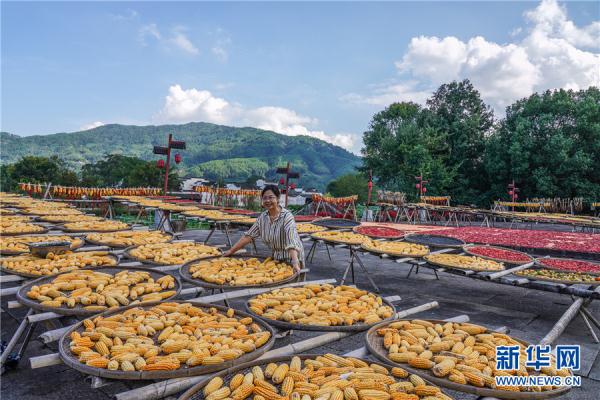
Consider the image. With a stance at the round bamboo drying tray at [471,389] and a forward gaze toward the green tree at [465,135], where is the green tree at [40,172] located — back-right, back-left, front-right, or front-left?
front-left

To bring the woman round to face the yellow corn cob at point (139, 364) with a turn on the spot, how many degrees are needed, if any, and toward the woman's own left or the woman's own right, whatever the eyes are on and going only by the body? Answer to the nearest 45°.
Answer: approximately 45° to the woman's own left

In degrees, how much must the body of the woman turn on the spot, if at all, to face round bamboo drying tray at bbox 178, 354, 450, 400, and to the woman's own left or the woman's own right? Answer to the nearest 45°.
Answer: approximately 45° to the woman's own left

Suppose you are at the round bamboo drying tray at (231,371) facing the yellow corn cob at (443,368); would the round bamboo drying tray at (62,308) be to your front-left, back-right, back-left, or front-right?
back-left

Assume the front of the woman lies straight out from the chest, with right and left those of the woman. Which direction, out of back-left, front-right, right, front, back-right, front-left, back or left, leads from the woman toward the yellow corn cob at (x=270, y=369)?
front-left

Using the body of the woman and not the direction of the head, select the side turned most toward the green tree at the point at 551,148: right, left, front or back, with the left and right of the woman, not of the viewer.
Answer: back

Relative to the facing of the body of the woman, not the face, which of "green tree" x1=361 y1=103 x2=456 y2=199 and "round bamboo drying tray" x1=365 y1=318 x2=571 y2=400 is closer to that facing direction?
the round bamboo drying tray

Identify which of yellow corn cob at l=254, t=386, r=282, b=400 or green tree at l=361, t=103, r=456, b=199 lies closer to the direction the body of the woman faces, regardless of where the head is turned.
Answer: the yellow corn cob

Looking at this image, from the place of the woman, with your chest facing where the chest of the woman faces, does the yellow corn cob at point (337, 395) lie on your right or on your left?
on your left

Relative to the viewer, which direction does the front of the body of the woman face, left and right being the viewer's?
facing the viewer and to the left of the viewer

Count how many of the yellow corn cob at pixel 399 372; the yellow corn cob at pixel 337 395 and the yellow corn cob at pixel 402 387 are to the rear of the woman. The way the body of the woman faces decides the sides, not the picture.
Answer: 0

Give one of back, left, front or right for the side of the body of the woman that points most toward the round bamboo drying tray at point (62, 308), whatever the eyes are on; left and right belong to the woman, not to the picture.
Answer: front

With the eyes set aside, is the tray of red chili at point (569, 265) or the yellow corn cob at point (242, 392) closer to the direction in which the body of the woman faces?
the yellow corn cob

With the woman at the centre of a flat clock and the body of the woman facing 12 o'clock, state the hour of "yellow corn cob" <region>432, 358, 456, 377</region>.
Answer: The yellow corn cob is roughly at 10 o'clock from the woman.

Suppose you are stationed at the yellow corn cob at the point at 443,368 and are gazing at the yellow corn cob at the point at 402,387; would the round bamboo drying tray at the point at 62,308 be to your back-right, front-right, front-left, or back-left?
front-right
